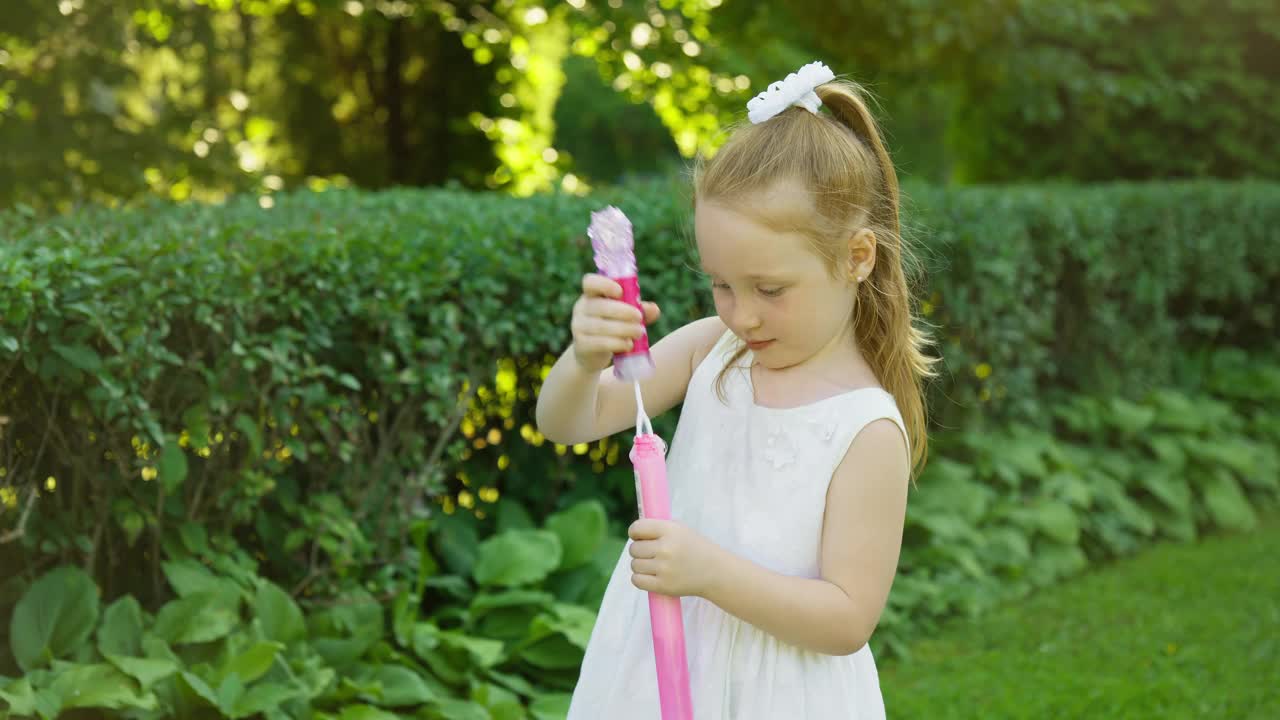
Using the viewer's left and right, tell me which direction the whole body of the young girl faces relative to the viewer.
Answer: facing the viewer and to the left of the viewer
